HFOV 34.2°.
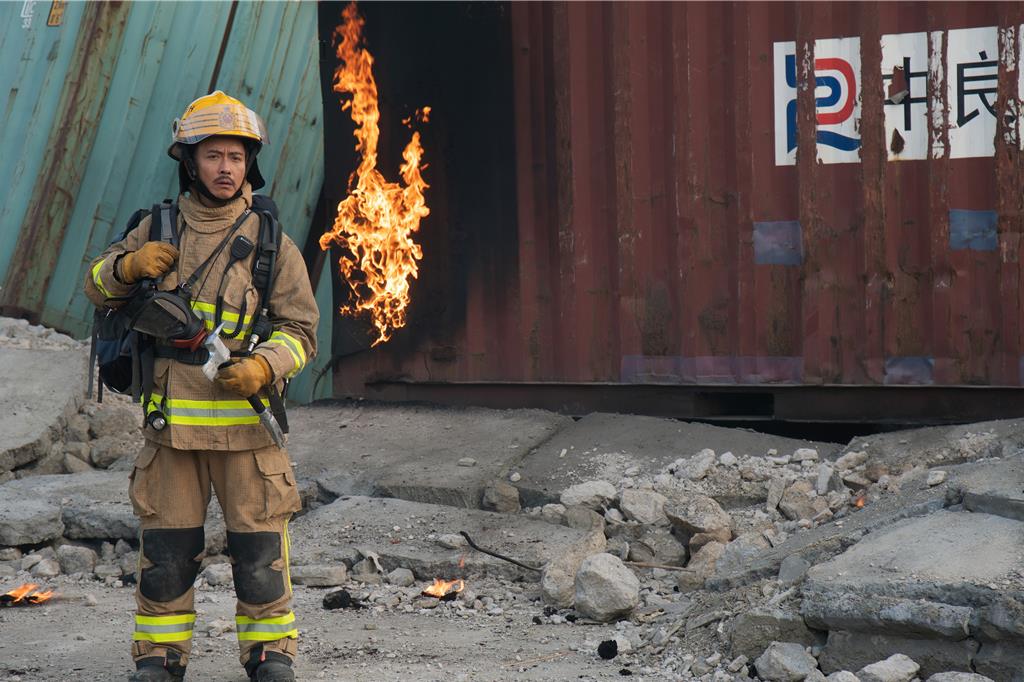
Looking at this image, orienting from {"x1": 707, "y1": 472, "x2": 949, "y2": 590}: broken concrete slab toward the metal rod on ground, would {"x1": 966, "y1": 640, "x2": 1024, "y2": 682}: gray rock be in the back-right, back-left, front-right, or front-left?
back-left

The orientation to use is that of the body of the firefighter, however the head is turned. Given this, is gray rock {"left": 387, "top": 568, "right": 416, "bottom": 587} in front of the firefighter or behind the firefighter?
behind

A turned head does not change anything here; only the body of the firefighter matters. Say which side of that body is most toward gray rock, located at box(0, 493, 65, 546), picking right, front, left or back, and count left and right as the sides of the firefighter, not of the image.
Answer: back

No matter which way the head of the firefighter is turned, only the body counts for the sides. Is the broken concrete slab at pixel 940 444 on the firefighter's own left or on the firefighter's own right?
on the firefighter's own left

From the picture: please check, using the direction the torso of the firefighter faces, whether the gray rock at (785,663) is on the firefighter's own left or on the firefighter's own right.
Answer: on the firefighter's own left

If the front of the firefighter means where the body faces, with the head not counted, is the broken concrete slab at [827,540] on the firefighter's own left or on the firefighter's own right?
on the firefighter's own left

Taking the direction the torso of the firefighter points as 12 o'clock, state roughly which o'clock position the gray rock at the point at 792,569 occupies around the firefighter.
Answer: The gray rock is roughly at 9 o'clock from the firefighter.

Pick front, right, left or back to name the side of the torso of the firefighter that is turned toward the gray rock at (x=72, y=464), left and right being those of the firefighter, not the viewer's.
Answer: back

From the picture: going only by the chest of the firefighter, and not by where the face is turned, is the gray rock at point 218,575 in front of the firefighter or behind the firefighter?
behind

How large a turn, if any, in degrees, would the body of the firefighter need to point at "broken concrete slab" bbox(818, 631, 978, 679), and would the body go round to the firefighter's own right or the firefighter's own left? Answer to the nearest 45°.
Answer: approximately 90° to the firefighter's own left

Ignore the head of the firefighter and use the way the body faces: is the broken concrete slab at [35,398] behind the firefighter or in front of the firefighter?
behind

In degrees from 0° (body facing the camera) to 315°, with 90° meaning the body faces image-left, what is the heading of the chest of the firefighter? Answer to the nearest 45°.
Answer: approximately 0°
